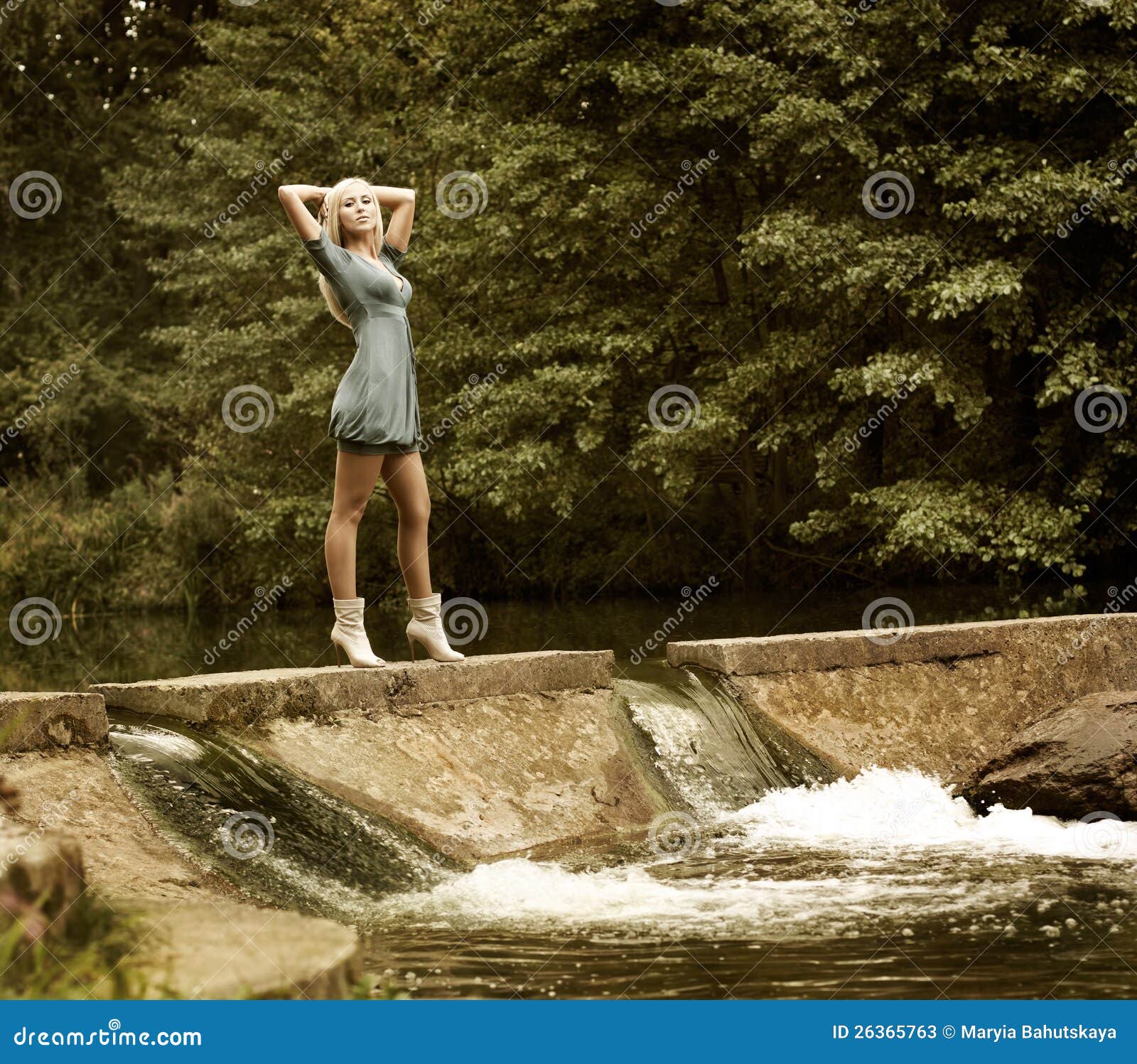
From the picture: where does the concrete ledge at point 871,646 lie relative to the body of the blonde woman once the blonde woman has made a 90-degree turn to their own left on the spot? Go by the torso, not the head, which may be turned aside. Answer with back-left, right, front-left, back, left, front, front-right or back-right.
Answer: front

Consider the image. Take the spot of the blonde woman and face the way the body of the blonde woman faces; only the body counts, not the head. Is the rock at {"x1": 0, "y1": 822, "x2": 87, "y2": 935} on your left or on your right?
on your right

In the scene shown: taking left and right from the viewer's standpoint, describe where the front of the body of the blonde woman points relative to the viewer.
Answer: facing the viewer and to the right of the viewer

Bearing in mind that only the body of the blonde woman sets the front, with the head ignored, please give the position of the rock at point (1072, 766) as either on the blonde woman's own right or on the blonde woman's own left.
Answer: on the blonde woman's own left
